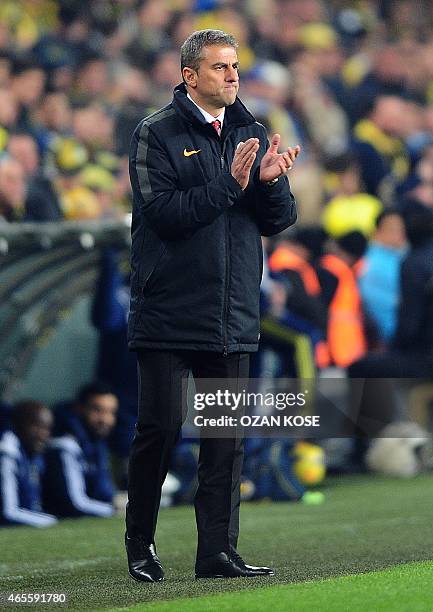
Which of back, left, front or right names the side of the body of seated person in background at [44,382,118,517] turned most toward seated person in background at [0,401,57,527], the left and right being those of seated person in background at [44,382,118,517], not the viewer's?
right

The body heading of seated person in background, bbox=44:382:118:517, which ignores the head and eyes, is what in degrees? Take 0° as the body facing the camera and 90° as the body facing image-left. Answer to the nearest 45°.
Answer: approximately 315°

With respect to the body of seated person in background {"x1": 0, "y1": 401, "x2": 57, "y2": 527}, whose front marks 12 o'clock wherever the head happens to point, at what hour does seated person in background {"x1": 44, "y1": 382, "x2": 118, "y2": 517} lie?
seated person in background {"x1": 44, "y1": 382, "x2": 118, "y2": 517} is roughly at 9 o'clock from seated person in background {"x1": 0, "y1": 401, "x2": 57, "y2": 527}.

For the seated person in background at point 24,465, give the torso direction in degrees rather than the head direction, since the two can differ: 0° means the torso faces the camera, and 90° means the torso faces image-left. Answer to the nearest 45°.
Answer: approximately 315°
